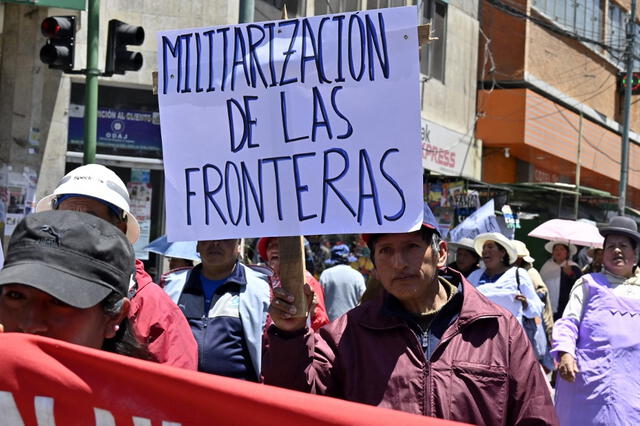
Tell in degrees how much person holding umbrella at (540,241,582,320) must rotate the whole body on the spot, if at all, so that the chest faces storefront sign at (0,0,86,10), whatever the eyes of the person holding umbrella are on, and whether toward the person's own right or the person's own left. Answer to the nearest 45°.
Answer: approximately 90° to the person's own right

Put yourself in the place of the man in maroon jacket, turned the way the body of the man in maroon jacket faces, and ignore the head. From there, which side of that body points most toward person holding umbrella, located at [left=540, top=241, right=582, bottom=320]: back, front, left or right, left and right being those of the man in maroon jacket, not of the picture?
back

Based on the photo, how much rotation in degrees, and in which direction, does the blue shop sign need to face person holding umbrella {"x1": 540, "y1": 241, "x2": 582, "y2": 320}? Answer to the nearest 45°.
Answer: approximately 90° to its left

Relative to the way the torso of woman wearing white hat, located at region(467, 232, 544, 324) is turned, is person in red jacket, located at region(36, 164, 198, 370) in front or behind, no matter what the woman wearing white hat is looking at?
in front

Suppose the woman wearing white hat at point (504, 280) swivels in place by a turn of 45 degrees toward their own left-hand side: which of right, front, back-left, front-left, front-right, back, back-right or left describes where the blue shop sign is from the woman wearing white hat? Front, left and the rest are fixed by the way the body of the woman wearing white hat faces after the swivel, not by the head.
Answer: back-right

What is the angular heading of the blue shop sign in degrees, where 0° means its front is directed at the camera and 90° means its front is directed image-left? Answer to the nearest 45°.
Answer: approximately 0°

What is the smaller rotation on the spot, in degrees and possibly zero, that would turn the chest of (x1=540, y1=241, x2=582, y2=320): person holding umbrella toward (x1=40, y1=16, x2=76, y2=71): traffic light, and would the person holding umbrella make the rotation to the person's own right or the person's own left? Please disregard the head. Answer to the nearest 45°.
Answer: approximately 45° to the person's own right

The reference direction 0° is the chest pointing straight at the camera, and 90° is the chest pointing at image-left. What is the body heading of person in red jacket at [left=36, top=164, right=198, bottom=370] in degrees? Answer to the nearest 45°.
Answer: approximately 45°
